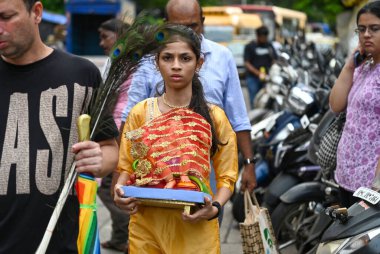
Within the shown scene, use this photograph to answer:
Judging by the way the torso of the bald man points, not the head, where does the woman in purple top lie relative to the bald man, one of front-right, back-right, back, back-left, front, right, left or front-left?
left

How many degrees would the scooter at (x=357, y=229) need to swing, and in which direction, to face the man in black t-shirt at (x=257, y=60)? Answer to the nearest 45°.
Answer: approximately 135° to its right

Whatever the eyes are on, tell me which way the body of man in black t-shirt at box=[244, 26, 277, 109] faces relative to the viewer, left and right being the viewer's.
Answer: facing the viewer

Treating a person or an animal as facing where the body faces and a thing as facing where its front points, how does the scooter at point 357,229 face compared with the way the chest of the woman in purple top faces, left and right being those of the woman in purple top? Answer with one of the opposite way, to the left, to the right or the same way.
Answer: the same way

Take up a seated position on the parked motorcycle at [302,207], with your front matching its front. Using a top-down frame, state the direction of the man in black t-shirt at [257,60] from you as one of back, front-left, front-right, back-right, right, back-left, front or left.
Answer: back-right

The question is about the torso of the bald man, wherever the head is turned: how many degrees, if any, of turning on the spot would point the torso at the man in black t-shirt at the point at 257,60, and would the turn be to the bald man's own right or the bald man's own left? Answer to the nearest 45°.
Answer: approximately 180°

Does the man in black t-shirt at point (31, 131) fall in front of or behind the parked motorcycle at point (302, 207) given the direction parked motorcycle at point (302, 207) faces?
in front

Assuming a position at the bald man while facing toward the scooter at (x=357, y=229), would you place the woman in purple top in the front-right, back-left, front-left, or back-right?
front-left

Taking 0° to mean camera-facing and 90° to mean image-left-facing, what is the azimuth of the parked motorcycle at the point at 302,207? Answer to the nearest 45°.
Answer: approximately 45°

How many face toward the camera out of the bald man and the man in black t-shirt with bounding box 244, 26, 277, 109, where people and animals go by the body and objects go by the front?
2

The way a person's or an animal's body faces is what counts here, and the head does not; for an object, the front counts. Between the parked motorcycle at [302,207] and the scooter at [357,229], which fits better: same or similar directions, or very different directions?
same or similar directions

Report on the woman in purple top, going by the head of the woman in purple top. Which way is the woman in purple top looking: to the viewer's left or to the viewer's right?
to the viewer's left

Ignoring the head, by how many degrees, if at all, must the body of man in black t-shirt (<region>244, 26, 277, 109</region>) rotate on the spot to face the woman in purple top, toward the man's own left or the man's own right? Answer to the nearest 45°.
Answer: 0° — they already face them

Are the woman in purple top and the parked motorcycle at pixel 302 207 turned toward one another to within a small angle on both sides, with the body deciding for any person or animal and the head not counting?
no

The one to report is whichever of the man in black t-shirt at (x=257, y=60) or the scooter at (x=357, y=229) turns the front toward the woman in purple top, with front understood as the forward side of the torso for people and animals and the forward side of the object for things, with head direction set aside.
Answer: the man in black t-shirt
